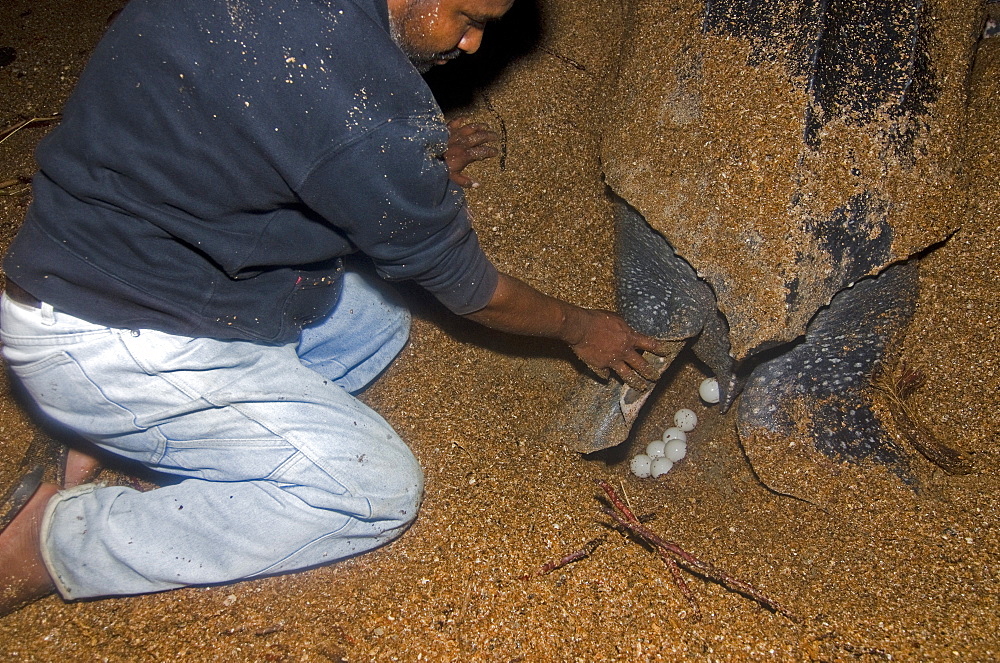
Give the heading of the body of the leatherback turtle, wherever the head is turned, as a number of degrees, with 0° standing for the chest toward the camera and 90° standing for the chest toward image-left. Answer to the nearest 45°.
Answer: approximately 180°

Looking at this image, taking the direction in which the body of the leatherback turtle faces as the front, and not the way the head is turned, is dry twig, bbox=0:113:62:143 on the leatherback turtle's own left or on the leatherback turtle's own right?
on the leatherback turtle's own left
